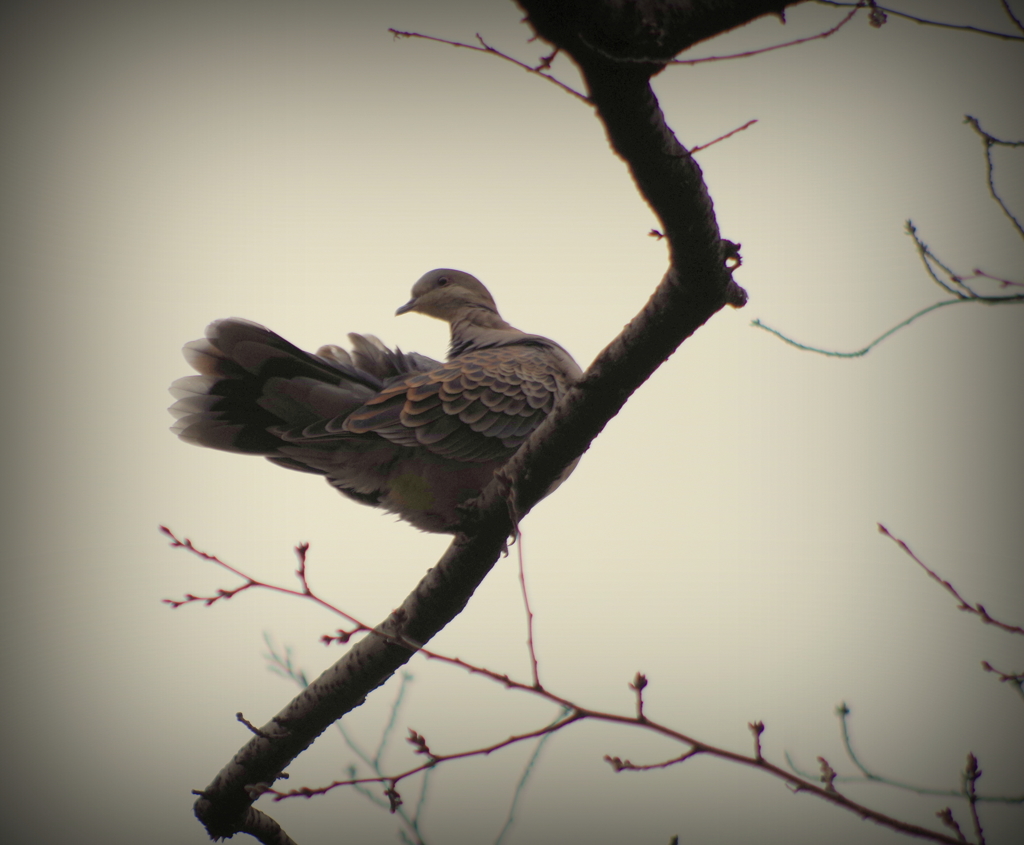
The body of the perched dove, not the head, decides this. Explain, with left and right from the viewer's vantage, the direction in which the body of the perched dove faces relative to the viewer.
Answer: facing to the right of the viewer
